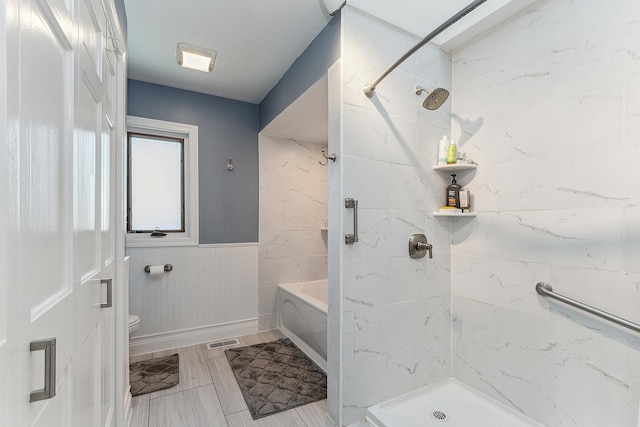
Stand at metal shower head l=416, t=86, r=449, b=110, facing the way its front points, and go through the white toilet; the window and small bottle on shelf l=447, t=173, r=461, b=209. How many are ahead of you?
0

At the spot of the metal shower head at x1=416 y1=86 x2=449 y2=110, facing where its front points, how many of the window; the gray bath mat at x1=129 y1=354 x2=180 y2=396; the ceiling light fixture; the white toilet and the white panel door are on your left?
0

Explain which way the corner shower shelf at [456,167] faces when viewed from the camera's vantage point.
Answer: facing the viewer

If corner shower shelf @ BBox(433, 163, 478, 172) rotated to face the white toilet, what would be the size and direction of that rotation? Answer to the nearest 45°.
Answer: approximately 90° to its right

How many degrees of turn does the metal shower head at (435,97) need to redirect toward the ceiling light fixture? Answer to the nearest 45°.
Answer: approximately 135° to its right

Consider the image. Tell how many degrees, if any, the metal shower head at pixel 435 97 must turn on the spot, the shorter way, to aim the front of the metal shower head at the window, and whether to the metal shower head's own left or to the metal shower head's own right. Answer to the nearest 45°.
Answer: approximately 135° to the metal shower head's own right

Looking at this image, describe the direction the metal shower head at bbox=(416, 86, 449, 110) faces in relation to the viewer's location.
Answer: facing the viewer and to the right of the viewer

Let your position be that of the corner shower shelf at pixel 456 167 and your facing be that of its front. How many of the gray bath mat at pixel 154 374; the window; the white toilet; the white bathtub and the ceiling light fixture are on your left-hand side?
0
